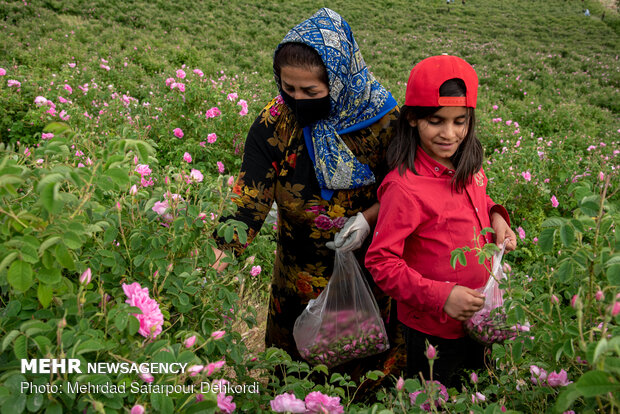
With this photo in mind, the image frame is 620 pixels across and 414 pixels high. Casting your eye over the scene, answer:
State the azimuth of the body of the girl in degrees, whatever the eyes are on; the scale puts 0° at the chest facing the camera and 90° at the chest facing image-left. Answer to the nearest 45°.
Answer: approximately 315°

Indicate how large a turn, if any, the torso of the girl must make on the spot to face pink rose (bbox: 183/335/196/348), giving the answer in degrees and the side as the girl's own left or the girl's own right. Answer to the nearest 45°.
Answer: approximately 45° to the girl's own right

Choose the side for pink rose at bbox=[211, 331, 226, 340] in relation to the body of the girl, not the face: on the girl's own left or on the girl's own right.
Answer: on the girl's own right
